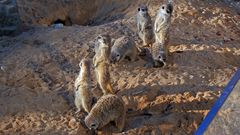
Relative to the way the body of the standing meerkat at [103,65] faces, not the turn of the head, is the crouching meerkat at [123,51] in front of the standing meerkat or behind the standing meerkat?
behind

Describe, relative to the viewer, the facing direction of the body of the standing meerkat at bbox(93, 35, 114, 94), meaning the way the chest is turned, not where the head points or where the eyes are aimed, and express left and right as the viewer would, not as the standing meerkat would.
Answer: facing the viewer and to the left of the viewer

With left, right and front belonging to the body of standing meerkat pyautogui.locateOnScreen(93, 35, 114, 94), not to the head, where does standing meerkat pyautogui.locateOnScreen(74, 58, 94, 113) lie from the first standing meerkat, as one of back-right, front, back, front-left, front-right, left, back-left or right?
front

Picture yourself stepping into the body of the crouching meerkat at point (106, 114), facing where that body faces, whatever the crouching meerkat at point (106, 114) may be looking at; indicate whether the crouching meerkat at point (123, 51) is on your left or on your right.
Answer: on your right

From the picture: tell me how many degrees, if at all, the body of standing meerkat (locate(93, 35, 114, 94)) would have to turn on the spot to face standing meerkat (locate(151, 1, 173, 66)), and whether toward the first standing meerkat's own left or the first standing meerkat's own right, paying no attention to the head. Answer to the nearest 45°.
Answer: approximately 180°
